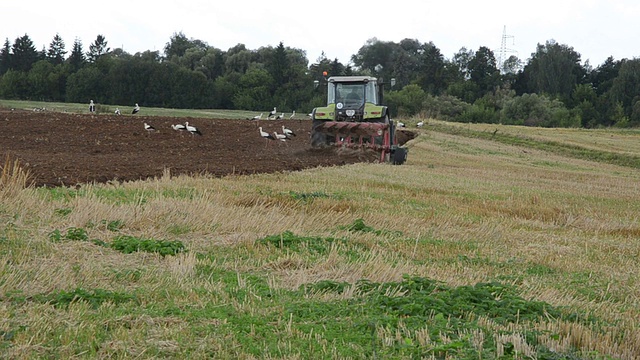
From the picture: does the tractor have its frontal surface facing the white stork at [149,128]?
no
